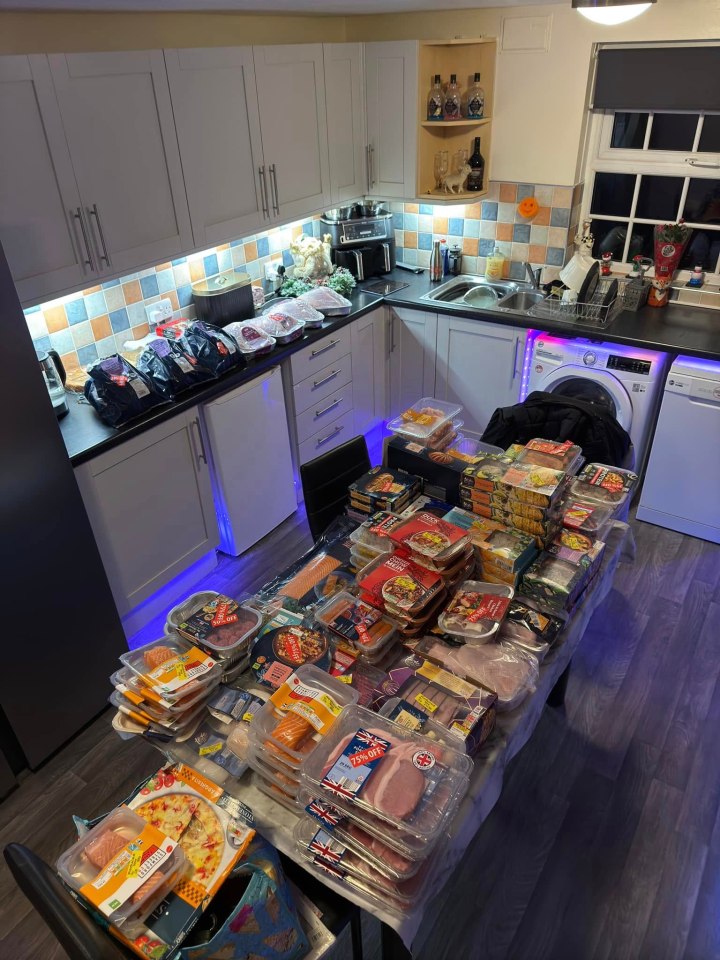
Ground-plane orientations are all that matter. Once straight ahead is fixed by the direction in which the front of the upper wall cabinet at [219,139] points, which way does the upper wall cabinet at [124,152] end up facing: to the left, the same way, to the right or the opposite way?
the same way

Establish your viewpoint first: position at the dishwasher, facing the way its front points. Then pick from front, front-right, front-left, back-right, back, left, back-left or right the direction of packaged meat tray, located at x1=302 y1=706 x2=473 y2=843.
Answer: front

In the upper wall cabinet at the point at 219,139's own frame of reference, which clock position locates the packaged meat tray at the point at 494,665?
The packaged meat tray is roughly at 1 o'clock from the upper wall cabinet.

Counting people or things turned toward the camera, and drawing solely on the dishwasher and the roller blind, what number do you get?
2

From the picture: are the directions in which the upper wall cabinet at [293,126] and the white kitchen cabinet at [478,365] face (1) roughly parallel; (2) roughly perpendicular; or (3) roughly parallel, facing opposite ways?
roughly perpendicular

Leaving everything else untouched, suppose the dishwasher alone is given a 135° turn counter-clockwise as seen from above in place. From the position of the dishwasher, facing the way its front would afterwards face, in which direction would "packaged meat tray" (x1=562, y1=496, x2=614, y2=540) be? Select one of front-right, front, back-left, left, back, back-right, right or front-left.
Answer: back-right

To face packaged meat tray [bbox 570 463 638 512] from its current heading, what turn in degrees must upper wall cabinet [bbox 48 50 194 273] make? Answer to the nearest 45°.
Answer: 0° — it already faces it

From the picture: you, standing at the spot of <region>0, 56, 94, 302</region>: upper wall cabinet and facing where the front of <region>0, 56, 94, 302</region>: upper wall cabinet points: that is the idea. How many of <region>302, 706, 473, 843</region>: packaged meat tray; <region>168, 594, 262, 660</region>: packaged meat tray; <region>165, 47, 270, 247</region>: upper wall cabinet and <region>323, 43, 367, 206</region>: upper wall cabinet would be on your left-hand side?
2

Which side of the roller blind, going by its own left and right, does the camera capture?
front

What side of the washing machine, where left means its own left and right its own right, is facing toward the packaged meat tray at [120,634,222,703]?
front

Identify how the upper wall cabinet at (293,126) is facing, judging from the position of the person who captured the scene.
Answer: facing the viewer and to the right of the viewer

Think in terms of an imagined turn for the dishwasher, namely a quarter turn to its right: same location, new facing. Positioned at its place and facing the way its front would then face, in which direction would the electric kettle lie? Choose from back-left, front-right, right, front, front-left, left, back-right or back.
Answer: front-left

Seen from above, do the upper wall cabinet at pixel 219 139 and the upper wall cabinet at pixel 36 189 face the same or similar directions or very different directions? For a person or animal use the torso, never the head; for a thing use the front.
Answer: same or similar directions

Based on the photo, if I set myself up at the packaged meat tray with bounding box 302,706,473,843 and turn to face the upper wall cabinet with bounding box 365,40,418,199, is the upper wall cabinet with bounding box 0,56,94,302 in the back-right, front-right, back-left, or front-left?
front-left
